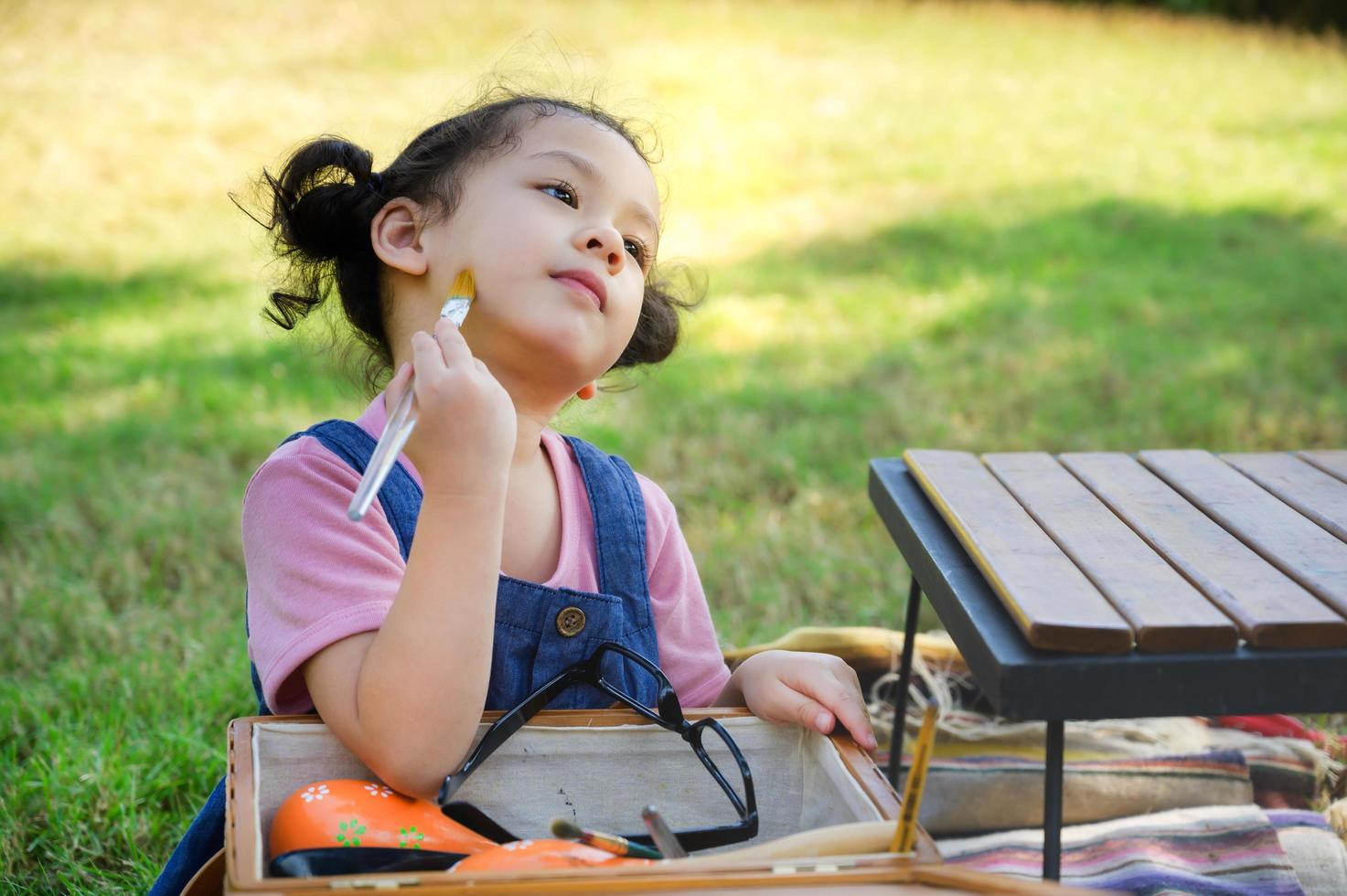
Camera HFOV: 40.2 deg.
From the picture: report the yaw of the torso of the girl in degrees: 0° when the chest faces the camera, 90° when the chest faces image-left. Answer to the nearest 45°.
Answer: approximately 315°

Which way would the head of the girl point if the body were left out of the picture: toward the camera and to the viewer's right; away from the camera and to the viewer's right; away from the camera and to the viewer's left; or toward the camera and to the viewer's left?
toward the camera and to the viewer's right
